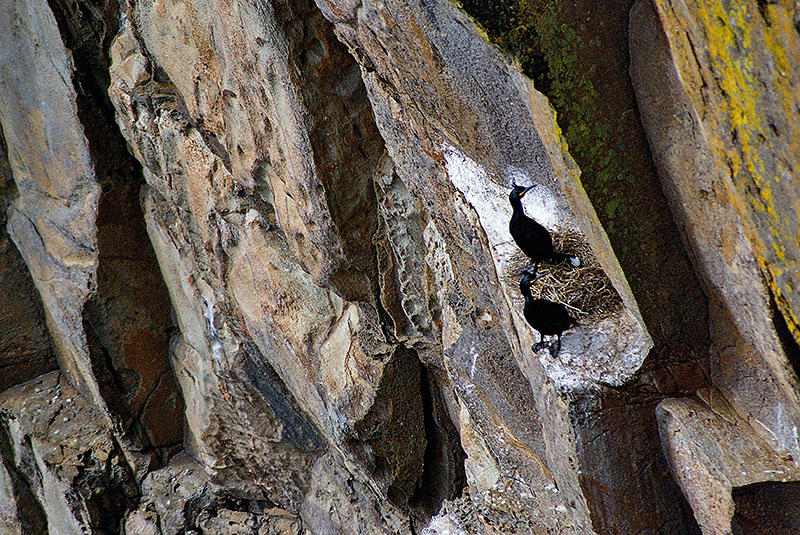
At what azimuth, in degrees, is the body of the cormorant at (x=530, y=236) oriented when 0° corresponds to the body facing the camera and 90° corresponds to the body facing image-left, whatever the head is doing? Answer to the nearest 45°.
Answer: approximately 90°
